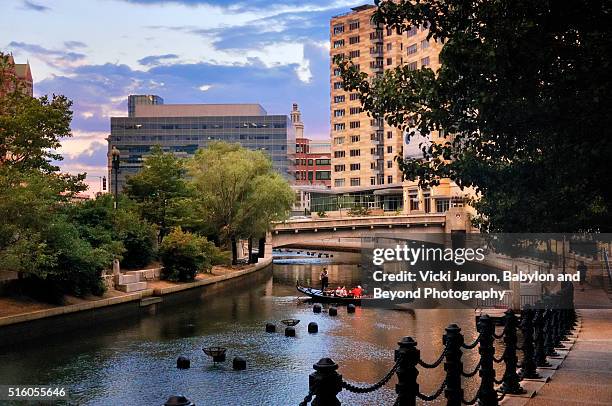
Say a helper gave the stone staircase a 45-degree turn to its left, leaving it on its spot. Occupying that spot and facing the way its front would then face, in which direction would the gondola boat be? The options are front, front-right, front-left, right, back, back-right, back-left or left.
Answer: front

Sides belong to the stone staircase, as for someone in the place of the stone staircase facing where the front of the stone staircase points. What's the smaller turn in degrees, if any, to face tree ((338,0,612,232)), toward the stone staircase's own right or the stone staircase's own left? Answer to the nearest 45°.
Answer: approximately 45° to the stone staircase's own right

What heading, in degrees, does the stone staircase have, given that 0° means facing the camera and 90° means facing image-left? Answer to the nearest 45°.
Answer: approximately 315°
